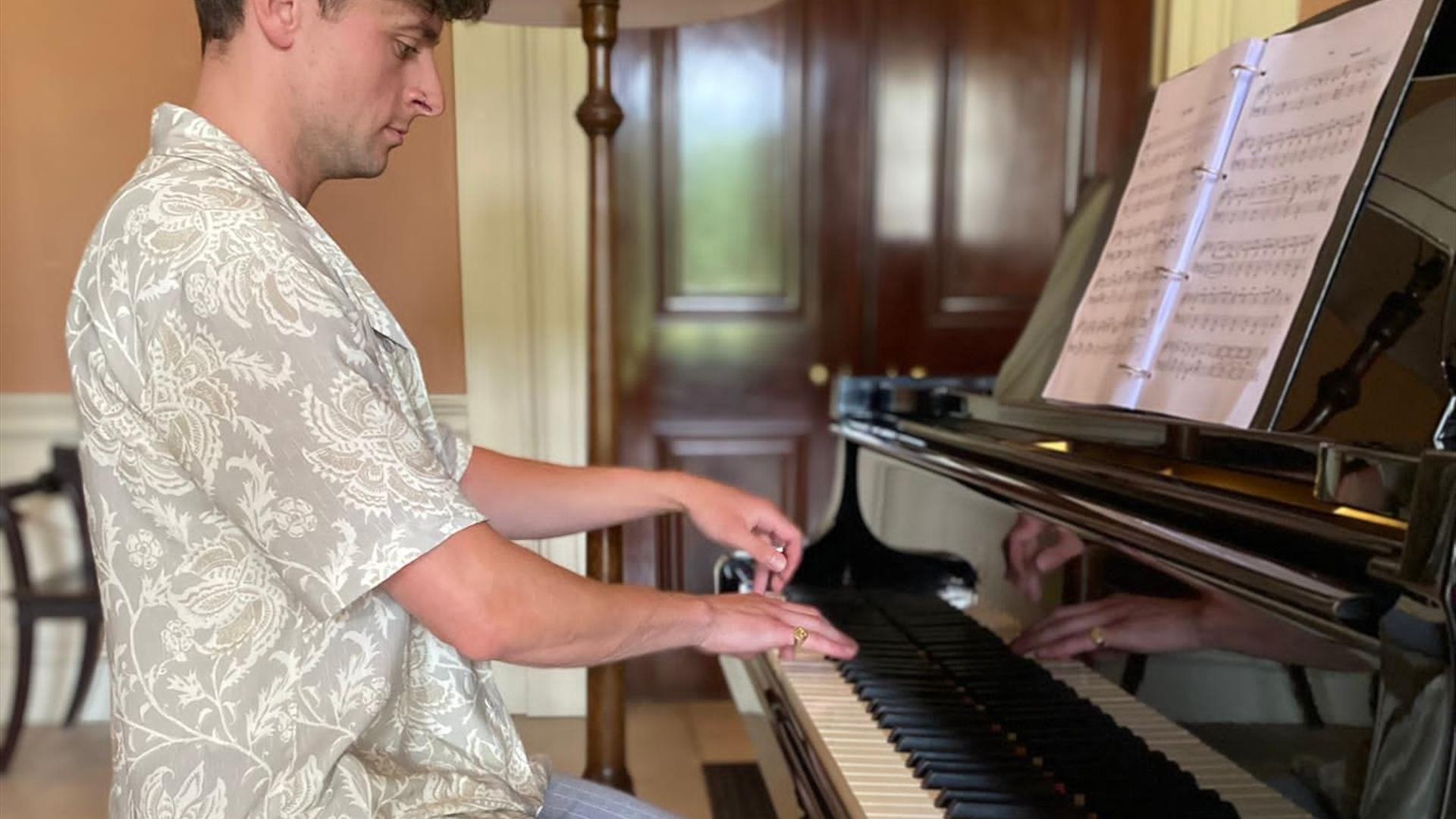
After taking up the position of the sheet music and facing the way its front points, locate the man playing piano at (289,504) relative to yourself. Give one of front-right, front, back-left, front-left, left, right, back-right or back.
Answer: front

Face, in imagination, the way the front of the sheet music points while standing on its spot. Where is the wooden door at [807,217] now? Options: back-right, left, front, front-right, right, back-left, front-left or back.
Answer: right

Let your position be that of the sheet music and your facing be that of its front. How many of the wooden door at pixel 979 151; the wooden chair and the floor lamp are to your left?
0

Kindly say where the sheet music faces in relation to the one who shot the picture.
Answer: facing the viewer and to the left of the viewer

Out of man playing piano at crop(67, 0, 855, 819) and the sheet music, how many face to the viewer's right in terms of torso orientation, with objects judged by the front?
1

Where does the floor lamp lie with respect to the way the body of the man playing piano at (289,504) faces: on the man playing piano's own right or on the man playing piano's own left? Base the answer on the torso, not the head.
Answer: on the man playing piano's own left

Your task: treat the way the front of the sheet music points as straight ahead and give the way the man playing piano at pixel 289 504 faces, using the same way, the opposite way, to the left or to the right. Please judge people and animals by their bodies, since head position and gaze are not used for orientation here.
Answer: the opposite way

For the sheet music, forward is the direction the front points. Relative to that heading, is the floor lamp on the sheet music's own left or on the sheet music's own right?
on the sheet music's own right

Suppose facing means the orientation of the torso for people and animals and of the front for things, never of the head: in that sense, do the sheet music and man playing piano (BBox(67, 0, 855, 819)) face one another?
yes

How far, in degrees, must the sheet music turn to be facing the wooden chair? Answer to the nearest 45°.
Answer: approximately 45° to its right

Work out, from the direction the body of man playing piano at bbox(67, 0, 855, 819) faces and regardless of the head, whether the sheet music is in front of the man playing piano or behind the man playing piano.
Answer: in front

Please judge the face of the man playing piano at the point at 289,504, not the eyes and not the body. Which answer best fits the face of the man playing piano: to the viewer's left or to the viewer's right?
to the viewer's right

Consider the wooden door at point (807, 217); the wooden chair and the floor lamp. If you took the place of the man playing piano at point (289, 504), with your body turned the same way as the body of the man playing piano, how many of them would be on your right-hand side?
0

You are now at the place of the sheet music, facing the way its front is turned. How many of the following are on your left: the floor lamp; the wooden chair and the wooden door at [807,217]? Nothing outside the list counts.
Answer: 0

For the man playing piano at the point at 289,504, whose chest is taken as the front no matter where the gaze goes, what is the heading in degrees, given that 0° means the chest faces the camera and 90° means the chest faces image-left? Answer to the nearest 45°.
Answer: approximately 270°

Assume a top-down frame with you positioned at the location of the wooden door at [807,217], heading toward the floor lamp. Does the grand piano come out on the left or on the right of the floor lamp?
left
